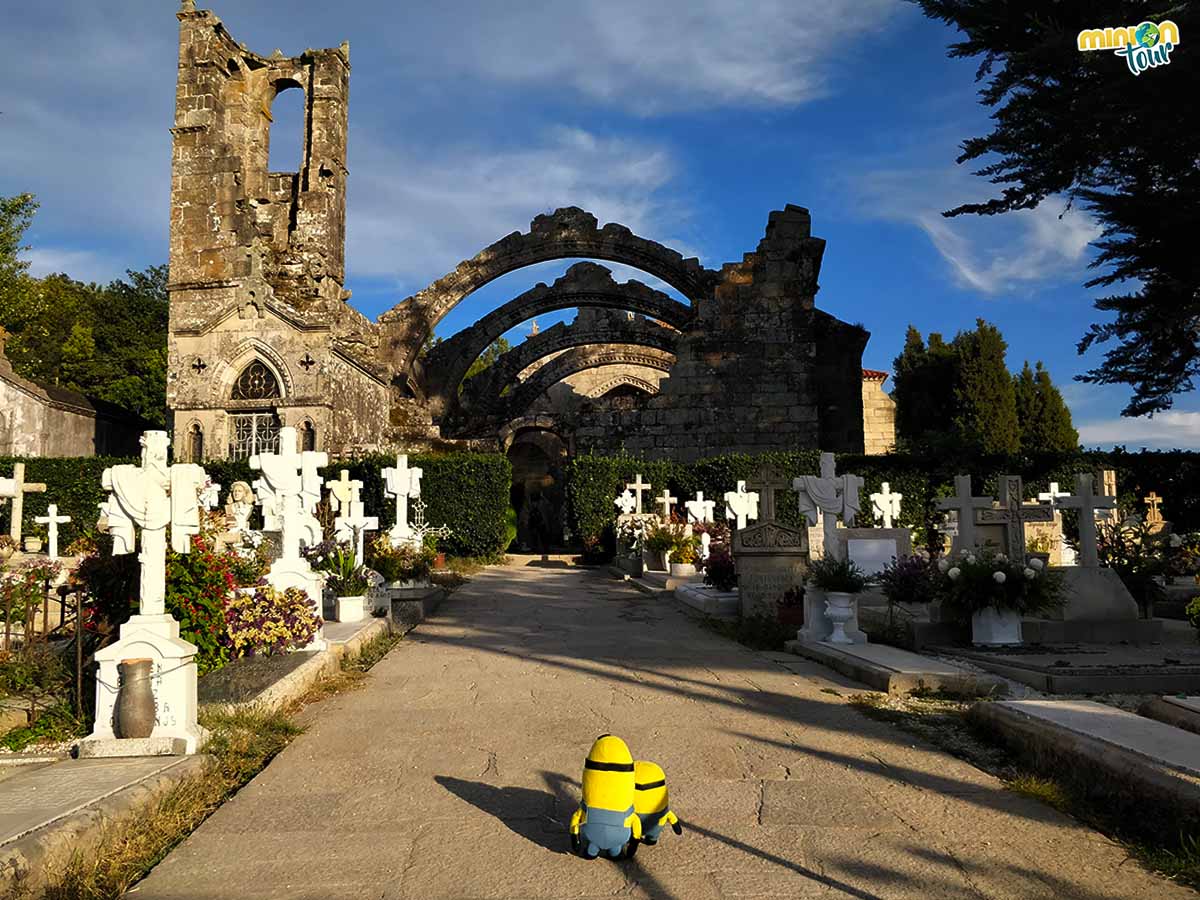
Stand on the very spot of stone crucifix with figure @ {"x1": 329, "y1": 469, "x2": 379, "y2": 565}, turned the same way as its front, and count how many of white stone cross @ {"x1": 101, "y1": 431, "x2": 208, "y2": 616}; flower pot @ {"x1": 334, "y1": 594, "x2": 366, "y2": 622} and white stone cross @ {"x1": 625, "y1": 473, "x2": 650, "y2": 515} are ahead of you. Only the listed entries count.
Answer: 2

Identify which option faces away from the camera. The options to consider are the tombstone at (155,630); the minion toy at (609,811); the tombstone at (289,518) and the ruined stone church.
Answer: the minion toy

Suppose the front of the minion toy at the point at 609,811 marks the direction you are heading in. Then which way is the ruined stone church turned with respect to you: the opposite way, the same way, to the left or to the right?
the opposite way

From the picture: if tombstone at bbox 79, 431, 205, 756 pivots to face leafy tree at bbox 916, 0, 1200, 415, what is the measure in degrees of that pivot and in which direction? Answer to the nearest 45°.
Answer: approximately 90° to its left

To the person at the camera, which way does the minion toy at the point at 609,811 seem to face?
facing away from the viewer

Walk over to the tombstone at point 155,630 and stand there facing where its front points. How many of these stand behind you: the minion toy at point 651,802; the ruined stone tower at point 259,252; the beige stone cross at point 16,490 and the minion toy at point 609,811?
2

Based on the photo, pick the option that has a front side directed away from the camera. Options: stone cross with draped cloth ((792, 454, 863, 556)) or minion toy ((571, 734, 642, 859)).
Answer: the minion toy

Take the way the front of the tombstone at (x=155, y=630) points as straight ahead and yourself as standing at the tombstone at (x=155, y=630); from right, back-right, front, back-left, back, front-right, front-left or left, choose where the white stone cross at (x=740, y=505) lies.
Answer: back-left

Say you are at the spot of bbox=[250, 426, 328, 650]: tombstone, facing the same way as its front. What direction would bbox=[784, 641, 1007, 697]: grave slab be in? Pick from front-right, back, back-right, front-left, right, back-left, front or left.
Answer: front-left

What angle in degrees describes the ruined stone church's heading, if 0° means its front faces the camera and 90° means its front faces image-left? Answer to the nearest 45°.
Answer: approximately 0°

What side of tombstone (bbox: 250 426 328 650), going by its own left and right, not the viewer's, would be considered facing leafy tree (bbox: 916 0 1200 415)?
left

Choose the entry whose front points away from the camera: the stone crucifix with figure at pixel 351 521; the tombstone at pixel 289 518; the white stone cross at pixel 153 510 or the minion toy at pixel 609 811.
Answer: the minion toy

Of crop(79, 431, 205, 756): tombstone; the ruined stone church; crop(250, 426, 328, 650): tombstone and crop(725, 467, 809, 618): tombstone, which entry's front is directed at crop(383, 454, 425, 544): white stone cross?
the ruined stone church
